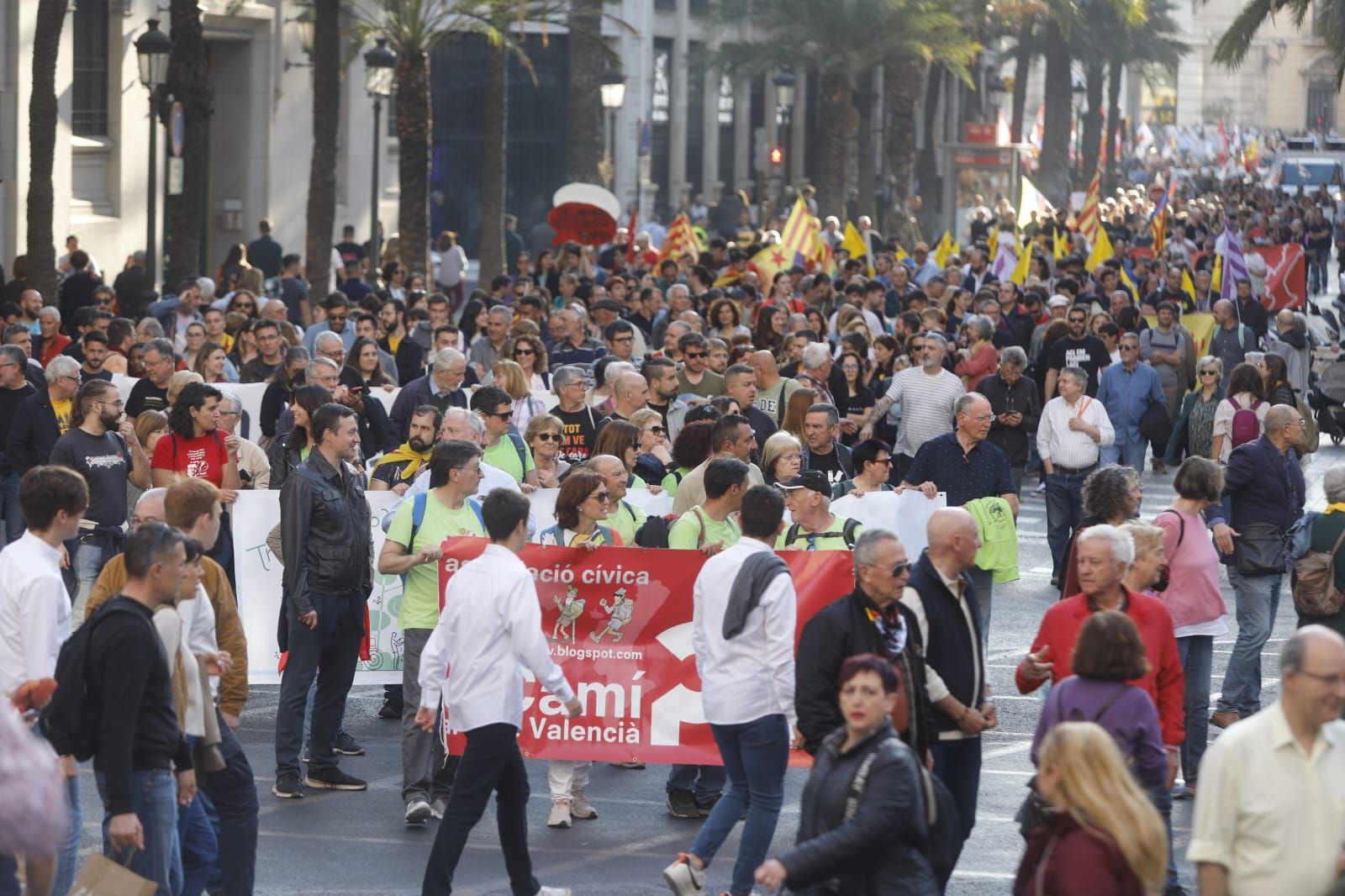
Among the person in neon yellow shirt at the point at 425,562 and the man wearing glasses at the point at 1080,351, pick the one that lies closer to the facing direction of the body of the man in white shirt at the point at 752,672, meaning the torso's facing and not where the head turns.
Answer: the man wearing glasses

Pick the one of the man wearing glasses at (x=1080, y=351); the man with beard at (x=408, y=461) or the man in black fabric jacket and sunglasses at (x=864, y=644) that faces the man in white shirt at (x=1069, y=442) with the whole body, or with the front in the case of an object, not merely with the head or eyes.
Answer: the man wearing glasses

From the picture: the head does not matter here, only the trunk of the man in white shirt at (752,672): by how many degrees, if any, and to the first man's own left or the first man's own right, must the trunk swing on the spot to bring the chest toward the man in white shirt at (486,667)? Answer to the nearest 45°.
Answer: approximately 135° to the first man's own left

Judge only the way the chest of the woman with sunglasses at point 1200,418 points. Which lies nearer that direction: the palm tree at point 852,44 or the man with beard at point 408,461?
the man with beard

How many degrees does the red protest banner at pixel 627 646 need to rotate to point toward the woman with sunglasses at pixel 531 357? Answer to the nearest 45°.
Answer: approximately 180°
